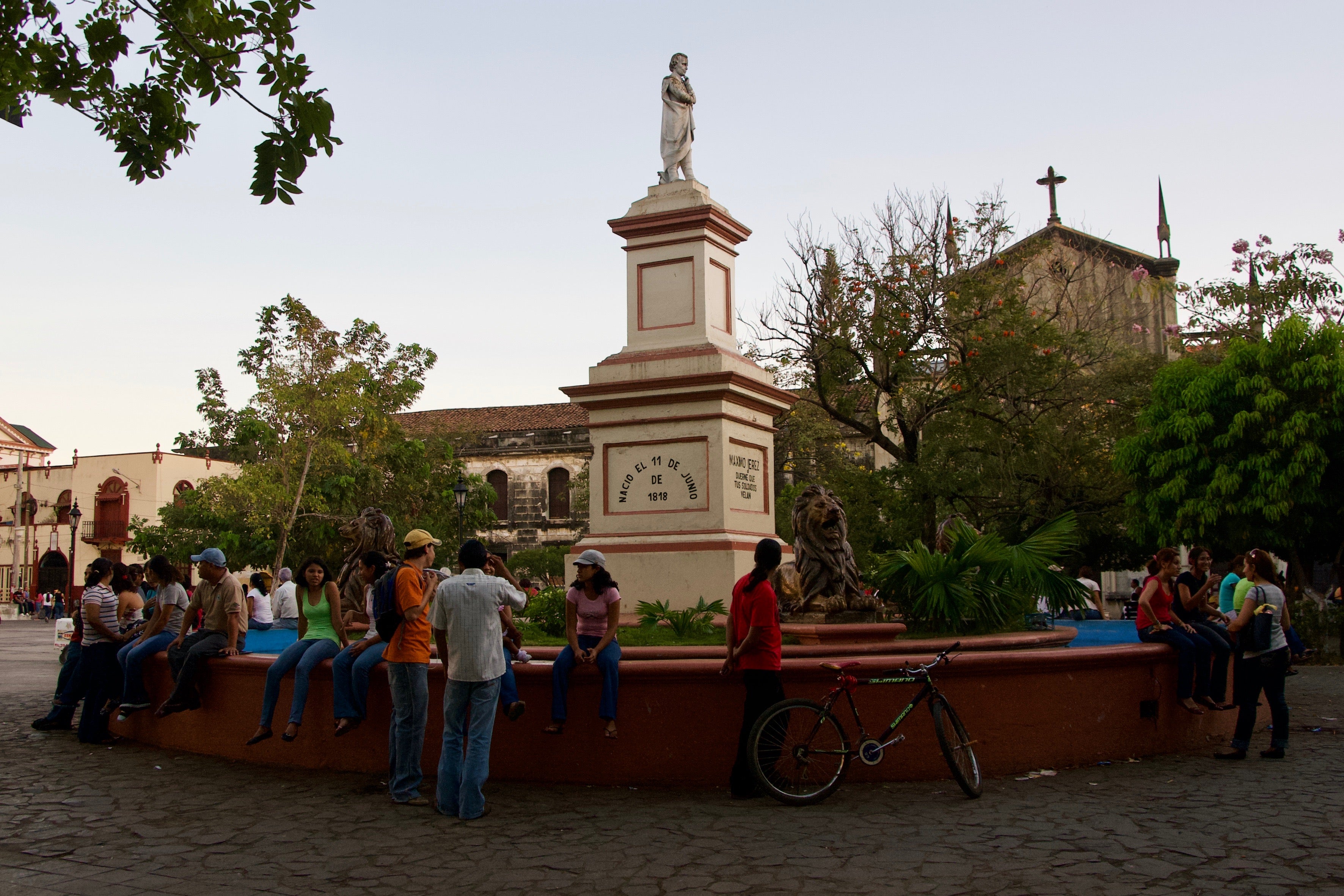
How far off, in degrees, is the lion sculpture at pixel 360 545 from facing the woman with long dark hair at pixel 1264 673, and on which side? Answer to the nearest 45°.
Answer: approximately 180°

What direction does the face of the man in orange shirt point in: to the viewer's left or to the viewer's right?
to the viewer's right

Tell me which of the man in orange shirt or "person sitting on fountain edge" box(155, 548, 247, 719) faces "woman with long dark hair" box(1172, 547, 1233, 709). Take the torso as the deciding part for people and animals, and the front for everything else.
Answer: the man in orange shirt

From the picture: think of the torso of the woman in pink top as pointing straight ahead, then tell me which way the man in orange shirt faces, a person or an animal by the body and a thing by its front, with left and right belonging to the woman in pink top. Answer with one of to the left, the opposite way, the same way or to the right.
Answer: to the left

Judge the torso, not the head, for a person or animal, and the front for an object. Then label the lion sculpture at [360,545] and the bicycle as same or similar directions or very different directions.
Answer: very different directions

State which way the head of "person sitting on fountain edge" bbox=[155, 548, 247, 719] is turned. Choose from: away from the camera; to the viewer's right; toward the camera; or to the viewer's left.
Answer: to the viewer's left

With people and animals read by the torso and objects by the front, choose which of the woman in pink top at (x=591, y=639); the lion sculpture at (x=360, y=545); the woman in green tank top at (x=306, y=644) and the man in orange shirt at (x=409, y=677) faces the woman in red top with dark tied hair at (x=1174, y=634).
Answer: the man in orange shirt

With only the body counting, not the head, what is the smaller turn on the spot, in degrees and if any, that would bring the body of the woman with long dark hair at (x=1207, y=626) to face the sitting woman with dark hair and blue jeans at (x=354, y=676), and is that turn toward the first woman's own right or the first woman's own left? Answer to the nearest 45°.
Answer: approximately 90° to the first woman's own right

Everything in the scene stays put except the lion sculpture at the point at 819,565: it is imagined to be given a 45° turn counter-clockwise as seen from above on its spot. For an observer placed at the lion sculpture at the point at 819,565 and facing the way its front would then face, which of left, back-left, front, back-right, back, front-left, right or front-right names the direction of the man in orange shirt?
back-right

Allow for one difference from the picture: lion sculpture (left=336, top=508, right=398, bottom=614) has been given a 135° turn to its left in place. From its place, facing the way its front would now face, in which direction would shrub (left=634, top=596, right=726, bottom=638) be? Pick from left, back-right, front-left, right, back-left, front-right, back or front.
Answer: front-left

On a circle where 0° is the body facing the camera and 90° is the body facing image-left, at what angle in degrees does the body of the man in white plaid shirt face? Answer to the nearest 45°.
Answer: approximately 180°

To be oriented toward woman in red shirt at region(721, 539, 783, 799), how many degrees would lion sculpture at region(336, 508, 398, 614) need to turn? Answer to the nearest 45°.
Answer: approximately 135° to its left

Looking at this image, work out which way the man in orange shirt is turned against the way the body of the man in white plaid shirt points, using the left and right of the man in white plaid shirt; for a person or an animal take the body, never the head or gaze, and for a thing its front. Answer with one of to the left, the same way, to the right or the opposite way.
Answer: to the right

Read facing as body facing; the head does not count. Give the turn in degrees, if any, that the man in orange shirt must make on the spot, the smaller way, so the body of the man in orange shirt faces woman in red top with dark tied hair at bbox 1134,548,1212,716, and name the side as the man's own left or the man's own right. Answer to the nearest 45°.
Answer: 0° — they already face them

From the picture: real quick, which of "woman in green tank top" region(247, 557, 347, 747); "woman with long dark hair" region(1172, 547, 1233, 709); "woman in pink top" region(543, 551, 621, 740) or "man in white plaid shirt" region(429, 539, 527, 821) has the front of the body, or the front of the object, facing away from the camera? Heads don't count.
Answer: the man in white plaid shirt
